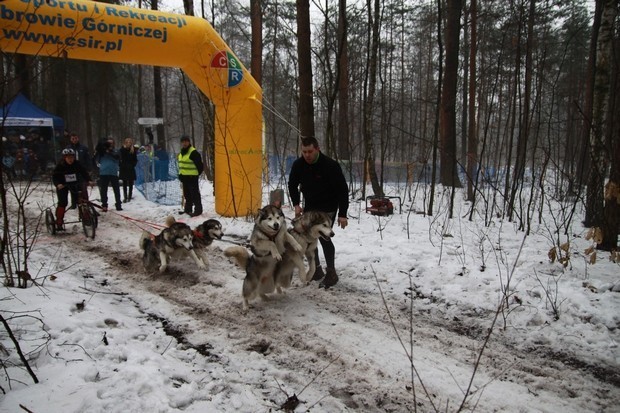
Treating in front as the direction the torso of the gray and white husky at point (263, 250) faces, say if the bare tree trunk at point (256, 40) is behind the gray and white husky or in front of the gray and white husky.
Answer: behind

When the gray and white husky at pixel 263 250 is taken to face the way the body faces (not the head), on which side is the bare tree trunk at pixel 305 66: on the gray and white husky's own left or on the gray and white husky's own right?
on the gray and white husky's own left

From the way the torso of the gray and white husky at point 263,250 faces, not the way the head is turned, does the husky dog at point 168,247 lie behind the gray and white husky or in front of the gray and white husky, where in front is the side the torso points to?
behind
